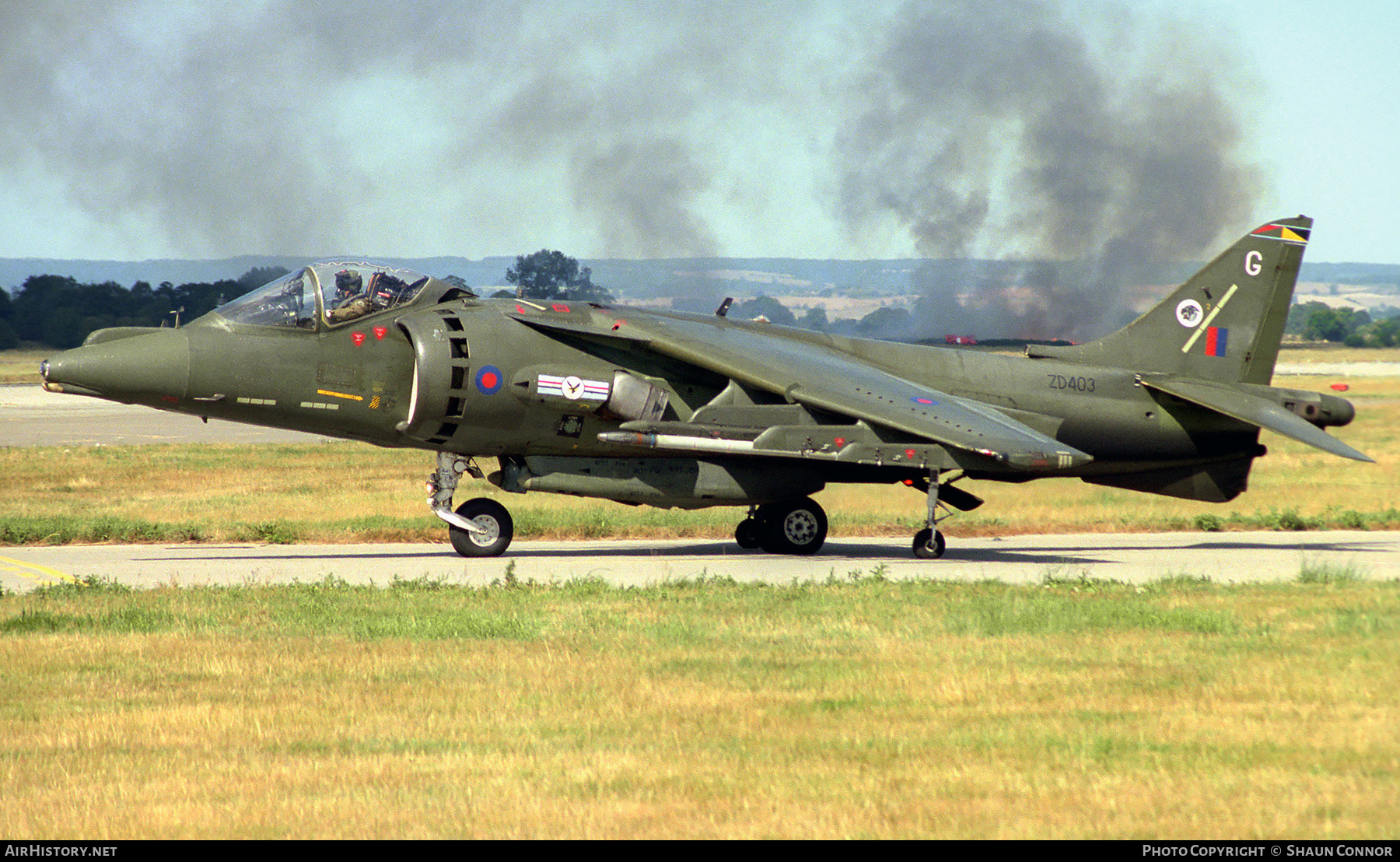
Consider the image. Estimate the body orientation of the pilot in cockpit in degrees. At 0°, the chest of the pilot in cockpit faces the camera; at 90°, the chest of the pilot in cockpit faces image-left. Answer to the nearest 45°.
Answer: approximately 90°

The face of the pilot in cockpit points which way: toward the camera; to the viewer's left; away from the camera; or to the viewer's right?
to the viewer's left

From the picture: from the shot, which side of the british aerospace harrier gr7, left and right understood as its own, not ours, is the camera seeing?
left
